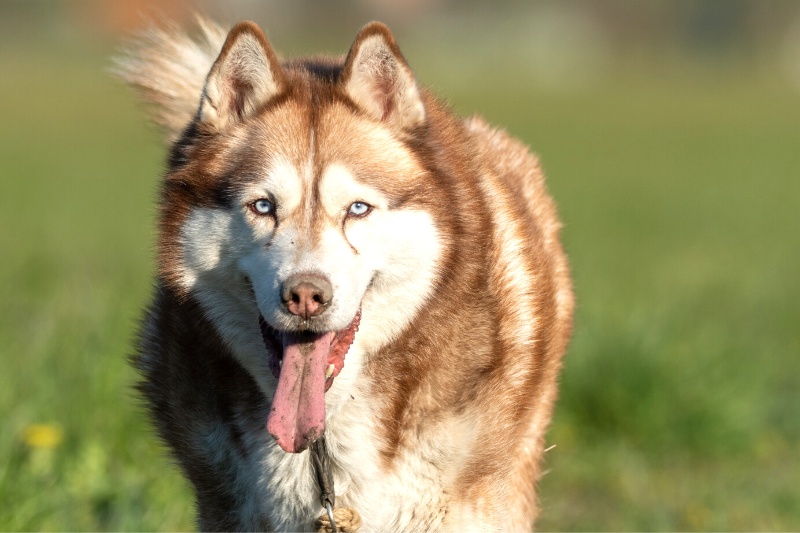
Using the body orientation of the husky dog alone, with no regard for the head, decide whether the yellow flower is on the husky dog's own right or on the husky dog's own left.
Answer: on the husky dog's own right

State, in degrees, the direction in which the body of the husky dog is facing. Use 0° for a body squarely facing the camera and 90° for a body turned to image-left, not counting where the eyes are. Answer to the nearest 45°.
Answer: approximately 0°
